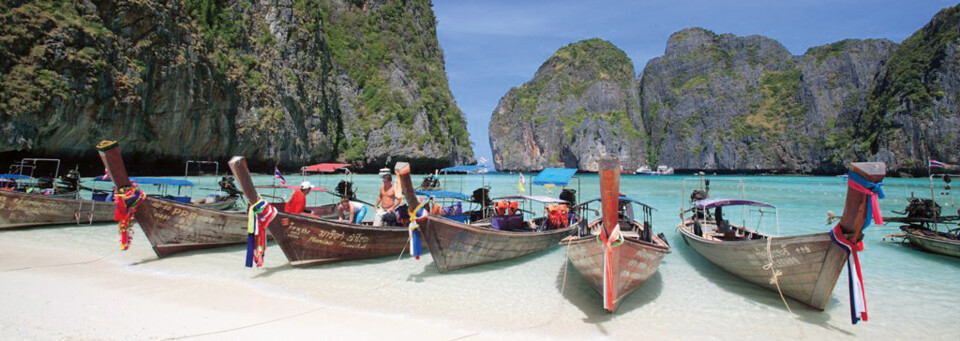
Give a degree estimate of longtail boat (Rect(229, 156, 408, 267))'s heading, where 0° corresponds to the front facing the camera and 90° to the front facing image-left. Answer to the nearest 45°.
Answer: approximately 45°

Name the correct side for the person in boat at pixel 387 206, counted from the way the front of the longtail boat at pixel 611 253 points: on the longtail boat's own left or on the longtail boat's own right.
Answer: on the longtail boat's own right

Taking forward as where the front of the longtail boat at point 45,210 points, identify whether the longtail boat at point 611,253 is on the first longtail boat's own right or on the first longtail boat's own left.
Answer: on the first longtail boat's own left

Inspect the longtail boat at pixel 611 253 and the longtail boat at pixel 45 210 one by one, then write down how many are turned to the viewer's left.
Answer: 1

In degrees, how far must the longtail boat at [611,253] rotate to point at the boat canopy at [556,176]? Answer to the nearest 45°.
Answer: approximately 180°

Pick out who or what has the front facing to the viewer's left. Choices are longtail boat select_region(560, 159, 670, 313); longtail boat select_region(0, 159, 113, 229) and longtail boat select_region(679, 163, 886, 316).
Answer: longtail boat select_region(0, 159, 113, 229)

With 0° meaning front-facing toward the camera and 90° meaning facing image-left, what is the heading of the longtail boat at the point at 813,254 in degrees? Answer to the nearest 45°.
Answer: approximately 315°

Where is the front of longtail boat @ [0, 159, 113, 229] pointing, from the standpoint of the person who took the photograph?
facing to the left of the viewer

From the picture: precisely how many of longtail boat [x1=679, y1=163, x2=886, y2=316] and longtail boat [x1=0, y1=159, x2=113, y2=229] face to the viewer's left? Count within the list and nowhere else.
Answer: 1
